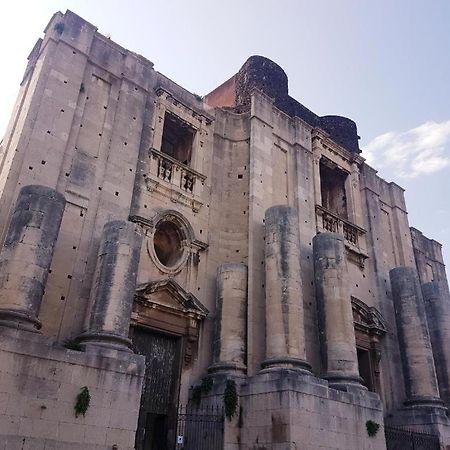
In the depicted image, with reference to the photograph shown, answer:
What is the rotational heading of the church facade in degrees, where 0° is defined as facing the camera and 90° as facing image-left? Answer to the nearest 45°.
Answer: approximately 315°

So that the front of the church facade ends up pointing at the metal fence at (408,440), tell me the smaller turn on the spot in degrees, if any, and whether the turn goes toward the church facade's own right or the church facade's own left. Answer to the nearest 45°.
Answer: approximately 45° to the church facade's own left
